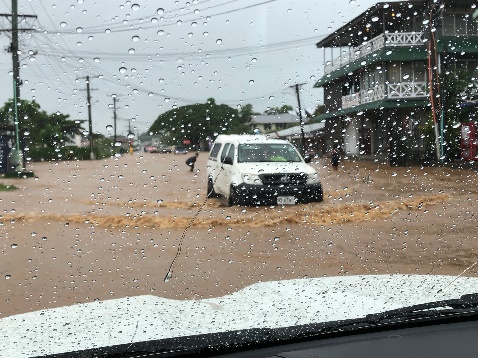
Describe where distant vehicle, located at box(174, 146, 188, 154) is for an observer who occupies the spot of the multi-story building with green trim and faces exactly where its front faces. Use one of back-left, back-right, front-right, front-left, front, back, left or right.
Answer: right

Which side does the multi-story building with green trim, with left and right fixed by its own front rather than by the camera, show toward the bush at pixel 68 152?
front

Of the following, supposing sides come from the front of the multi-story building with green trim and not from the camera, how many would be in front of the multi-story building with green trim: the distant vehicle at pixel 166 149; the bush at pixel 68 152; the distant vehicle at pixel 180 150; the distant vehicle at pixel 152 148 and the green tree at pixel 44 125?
5

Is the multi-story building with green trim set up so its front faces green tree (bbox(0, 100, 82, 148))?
yes

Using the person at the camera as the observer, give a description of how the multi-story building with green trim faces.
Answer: facing the viewer and to the left of the viewer
